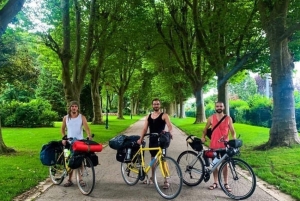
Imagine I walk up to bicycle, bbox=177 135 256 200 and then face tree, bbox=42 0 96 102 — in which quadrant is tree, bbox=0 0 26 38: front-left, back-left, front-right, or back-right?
front-left

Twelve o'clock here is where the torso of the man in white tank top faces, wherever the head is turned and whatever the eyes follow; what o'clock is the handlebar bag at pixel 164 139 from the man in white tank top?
The handlebar bag is roughly at 10 o'clock from the man in white tank top.

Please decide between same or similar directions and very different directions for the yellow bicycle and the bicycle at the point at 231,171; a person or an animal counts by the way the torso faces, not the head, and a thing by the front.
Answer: same or similar directions

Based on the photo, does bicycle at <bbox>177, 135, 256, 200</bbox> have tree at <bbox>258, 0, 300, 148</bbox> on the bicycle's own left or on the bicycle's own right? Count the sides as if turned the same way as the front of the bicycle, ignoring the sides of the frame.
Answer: on the bicycle's own left

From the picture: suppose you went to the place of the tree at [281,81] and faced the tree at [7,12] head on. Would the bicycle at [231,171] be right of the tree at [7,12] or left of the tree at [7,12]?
left

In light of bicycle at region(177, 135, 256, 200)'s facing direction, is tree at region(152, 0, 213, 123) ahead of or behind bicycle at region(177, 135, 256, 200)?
behind

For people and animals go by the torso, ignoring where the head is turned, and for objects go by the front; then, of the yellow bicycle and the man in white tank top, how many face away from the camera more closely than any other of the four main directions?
0

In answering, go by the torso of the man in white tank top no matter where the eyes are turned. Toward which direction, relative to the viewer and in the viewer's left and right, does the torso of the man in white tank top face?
facing the viewer

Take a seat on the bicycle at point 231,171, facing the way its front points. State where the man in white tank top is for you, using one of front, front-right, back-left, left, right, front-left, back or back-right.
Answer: back-right

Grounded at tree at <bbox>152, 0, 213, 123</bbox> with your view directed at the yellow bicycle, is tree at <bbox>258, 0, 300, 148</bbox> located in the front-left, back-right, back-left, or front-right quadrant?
front-left

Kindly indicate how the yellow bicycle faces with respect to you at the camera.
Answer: facing the viewer and to the right of the viewer

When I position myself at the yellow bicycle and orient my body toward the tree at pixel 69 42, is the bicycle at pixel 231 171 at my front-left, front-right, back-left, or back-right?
back-right

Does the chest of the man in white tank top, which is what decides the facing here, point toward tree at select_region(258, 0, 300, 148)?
no
